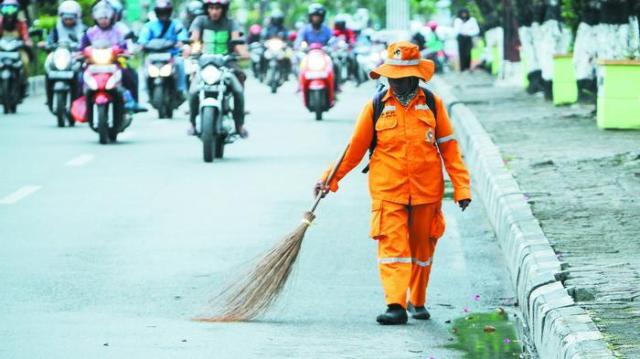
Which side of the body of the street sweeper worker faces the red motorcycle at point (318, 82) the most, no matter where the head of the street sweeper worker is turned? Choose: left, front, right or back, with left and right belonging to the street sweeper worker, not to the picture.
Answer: back

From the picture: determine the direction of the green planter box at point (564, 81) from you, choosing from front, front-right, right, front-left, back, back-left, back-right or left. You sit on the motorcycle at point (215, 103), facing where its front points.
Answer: back-left

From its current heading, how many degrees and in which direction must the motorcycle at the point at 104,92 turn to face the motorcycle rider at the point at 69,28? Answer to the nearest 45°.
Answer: approximately 180°

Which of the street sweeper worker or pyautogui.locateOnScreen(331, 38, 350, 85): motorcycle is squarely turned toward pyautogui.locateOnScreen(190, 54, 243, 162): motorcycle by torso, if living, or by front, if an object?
pyautogui.locateOnScreen(331, 38, 350, 85): motorcycle

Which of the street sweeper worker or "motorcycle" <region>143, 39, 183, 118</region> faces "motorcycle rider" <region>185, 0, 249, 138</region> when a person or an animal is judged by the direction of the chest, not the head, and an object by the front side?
the motorcycle

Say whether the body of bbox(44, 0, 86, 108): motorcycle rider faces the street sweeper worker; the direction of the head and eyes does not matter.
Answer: yes

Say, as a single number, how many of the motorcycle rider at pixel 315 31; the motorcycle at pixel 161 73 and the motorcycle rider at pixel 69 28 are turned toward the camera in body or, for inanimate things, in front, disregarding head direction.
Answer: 3

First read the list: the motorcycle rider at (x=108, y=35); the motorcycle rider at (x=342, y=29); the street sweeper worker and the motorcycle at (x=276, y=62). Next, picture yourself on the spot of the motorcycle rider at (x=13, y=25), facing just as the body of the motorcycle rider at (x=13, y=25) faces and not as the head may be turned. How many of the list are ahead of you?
2
